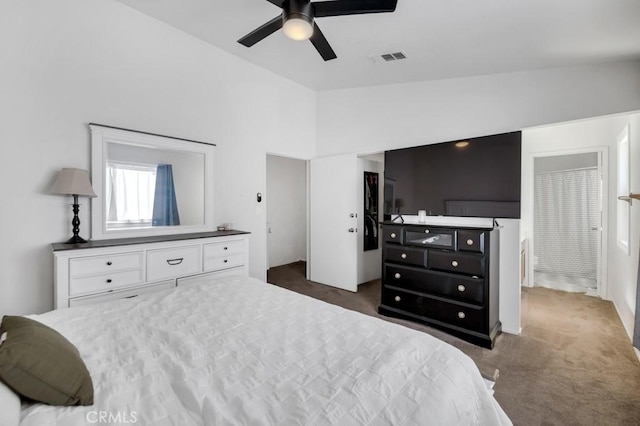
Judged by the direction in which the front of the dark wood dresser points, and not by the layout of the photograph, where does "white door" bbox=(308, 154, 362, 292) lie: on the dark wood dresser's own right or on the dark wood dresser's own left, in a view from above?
on the dark wood dresser's own right

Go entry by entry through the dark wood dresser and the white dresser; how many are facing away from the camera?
0

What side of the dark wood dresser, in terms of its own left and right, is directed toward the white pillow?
front

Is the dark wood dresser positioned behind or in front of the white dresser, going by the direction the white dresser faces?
in front

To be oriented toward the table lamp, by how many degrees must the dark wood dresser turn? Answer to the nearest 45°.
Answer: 0° — it already faces it

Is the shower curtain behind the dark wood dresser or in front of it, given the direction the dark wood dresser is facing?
behind
